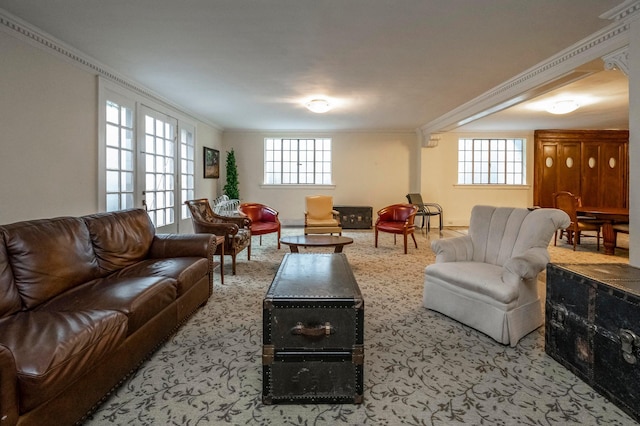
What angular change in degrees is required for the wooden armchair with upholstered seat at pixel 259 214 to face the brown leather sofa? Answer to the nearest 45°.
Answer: approximately 45° to its right

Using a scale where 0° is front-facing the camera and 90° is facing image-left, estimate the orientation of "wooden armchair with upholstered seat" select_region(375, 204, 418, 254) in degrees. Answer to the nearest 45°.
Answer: approximately 45°

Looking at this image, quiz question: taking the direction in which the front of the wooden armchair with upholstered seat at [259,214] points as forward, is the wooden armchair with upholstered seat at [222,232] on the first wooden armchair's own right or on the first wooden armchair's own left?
on the first wooden armchair's own right

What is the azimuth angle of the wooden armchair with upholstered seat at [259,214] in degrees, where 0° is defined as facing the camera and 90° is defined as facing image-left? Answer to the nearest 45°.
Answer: approximately 315°

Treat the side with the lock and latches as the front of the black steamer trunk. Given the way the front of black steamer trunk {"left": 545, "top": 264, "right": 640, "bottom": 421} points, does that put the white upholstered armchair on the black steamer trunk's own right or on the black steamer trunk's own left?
on the black steamer trunk's own right

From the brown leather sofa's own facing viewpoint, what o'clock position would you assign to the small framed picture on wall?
The small framed picture on wall is roughly at 8 o'clock from the brown leather sofa.
